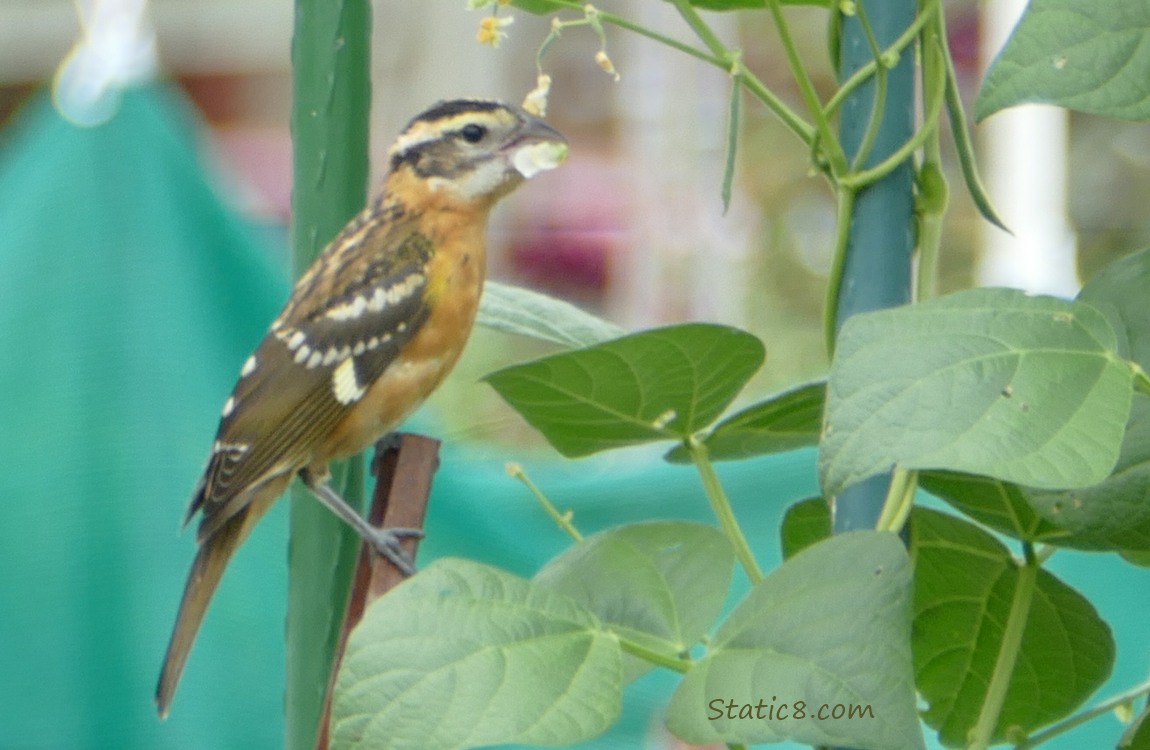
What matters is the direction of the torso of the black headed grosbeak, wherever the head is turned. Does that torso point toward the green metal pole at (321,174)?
no

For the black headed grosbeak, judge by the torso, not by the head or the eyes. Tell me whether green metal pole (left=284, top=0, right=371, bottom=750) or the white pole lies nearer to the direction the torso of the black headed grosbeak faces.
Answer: the white pole

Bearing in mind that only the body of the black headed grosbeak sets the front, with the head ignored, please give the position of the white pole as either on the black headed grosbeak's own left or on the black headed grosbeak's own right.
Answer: on the black headed grosbeak's own left

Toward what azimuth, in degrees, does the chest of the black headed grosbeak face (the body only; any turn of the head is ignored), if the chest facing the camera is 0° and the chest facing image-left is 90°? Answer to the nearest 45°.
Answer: approximately 270°
